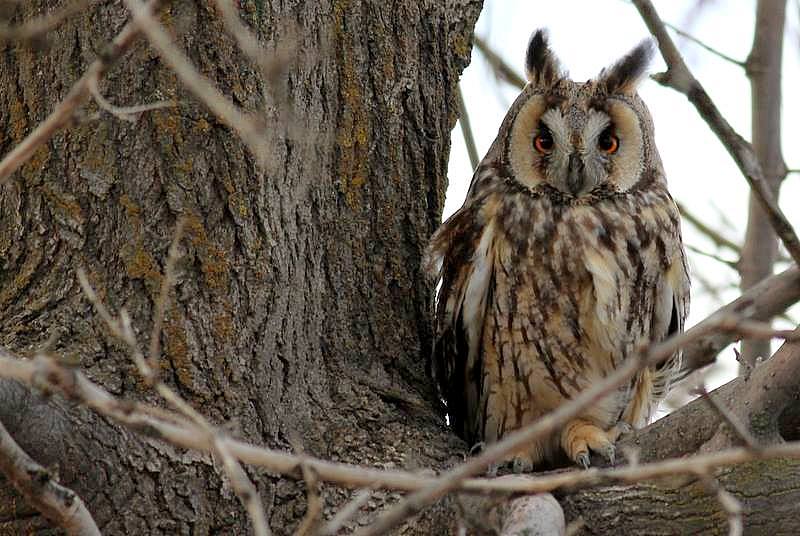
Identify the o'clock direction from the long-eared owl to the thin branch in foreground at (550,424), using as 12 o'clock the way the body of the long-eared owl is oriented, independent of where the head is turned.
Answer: The thin branch in foreground is roughly at 12 o'clock from the long-eared owl.

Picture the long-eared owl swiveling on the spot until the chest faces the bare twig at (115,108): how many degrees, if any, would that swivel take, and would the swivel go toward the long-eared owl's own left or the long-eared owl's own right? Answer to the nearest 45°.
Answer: approximately 45° to the long-eared owl's own right

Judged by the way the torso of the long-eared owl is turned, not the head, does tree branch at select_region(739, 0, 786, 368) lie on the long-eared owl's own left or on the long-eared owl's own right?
on the long-eared owl's own left

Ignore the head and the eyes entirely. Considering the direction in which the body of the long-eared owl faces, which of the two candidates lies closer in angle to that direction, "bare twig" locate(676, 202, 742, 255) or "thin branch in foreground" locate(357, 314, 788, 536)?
the thin branch in foreground

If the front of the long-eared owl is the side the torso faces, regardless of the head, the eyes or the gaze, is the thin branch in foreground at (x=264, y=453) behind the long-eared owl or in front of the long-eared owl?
in front

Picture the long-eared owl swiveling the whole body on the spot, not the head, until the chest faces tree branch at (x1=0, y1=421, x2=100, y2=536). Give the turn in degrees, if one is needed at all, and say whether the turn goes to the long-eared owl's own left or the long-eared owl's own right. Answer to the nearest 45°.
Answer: approximately 45° to the long-eared owl's own right

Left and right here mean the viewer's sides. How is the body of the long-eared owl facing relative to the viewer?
facing the viewer
